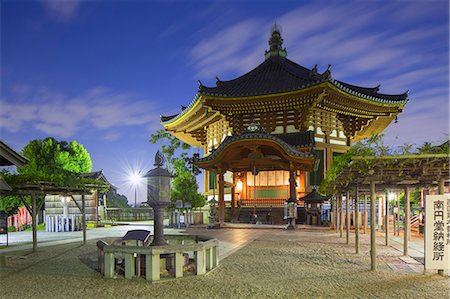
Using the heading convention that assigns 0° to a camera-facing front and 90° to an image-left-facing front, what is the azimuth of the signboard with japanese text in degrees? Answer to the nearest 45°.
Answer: approximately 0°

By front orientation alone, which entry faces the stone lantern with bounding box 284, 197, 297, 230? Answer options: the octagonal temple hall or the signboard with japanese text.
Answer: the octagonal temple hall

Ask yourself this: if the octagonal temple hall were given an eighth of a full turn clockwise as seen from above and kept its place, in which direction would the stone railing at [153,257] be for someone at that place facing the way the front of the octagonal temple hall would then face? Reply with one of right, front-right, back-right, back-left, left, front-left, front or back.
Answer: front-left

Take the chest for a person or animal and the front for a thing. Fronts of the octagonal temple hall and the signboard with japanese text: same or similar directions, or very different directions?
same or similar directions

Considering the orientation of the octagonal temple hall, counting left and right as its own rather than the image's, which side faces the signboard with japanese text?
front

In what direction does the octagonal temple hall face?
toward the camera

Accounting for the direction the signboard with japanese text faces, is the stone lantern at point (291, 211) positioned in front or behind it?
behind

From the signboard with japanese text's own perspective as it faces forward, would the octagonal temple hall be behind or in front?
behind

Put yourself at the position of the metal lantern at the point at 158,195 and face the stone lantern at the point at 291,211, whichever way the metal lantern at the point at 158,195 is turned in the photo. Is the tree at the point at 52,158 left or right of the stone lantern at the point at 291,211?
left

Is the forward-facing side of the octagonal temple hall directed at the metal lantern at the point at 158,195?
yes

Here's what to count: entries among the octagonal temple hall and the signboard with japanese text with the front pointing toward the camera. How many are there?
2

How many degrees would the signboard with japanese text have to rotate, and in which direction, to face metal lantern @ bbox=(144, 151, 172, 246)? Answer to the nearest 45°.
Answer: approximately 90° to its right
